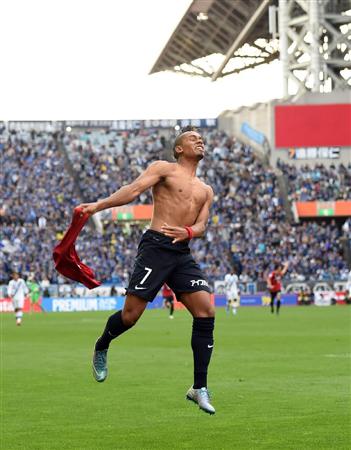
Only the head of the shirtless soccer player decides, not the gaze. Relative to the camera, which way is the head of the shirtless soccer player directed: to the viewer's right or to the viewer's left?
to the viewer's right

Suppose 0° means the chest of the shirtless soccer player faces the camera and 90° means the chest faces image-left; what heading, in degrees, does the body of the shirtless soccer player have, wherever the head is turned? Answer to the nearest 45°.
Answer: approximately 315°

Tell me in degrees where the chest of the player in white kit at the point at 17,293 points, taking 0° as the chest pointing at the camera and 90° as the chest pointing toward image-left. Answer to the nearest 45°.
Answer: approximately 0°

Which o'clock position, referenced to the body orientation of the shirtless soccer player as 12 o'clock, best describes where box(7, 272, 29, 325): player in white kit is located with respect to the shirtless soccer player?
The player in white kit is roughly at 7 o'clock from the shirtless soccer player.

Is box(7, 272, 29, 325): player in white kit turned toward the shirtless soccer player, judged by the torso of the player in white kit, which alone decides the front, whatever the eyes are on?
yes
